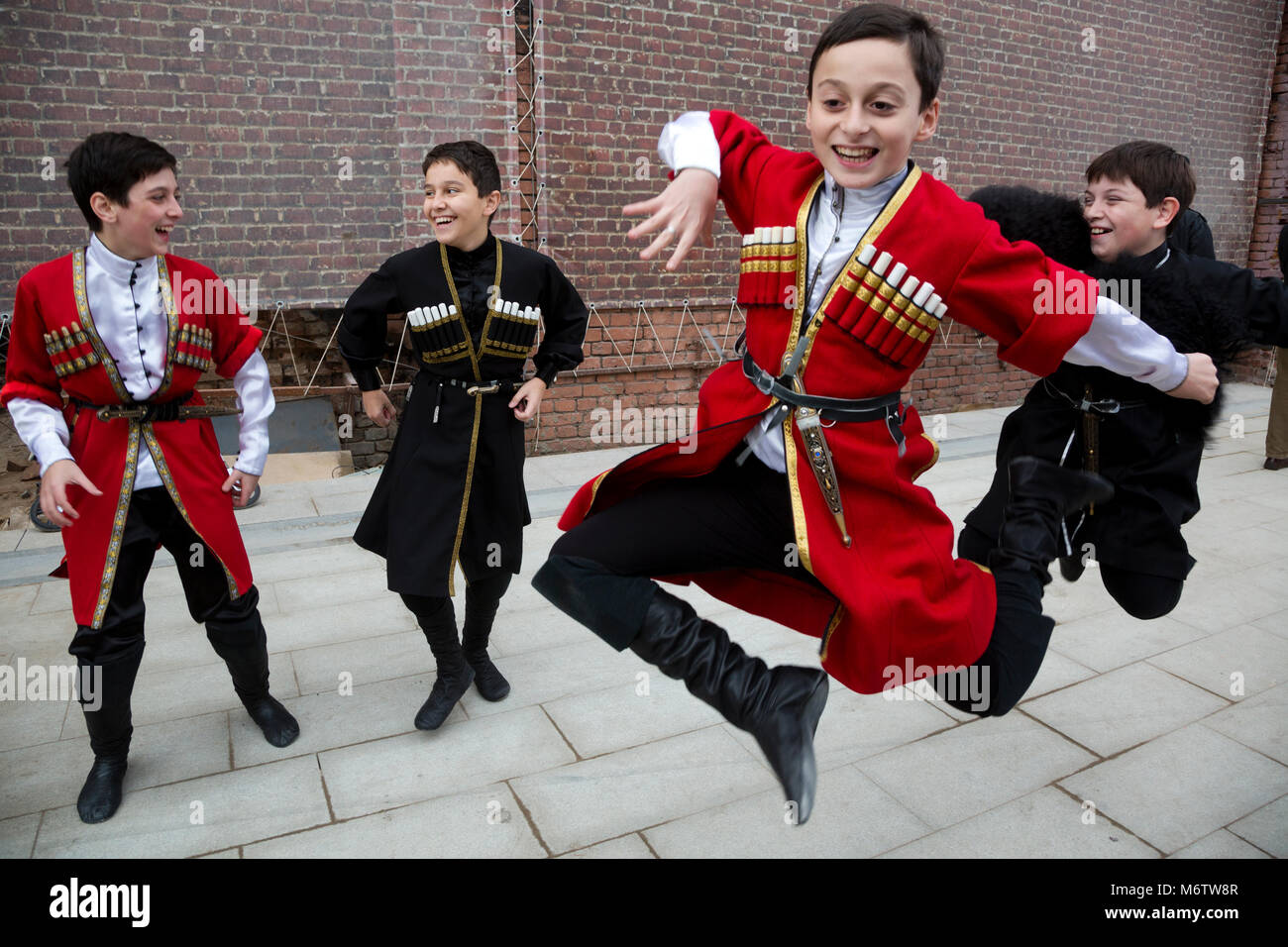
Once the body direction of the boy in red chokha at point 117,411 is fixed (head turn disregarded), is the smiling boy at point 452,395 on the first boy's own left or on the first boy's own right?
on the first boy's own left

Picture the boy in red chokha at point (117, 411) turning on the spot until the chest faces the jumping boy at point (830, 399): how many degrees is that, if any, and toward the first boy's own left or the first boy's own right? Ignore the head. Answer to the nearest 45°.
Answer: approximately 45° to the first boy's own left

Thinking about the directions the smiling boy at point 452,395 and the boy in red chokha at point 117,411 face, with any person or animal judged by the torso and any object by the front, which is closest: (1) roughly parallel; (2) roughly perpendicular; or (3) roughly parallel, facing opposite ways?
roughly parallel

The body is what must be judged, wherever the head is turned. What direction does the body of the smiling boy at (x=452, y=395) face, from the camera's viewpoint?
toward the camera

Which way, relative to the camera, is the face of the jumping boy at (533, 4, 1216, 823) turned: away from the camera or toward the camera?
toward the camera

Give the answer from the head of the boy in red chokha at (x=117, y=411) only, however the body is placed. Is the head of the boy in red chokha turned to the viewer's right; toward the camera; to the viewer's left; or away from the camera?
to the viewer's right

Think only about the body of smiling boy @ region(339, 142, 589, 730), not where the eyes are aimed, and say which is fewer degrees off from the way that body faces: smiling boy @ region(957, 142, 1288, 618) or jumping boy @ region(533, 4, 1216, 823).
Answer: the jumping boy

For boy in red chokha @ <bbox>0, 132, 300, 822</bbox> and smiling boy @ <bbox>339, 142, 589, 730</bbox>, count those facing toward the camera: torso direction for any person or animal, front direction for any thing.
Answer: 2

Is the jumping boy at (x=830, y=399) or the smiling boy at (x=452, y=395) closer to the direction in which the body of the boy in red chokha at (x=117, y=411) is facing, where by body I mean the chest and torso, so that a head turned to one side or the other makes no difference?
the jumping boy

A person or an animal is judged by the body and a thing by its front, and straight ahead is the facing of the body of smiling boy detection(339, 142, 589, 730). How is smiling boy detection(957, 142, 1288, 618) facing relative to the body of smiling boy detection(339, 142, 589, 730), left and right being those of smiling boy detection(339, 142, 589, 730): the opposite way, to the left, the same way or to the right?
to the right

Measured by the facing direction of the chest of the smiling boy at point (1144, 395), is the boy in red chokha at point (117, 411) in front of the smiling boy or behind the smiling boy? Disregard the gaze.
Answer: in front

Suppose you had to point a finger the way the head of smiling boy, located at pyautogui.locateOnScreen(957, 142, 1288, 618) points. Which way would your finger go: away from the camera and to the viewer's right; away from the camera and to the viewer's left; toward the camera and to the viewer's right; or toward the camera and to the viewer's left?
toward the camera and to the viewer's left

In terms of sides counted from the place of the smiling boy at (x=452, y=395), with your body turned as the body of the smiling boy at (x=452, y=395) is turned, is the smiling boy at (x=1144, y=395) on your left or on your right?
on your left

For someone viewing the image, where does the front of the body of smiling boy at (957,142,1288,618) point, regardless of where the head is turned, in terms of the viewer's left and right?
facing the viewer and to the left of the viewer
